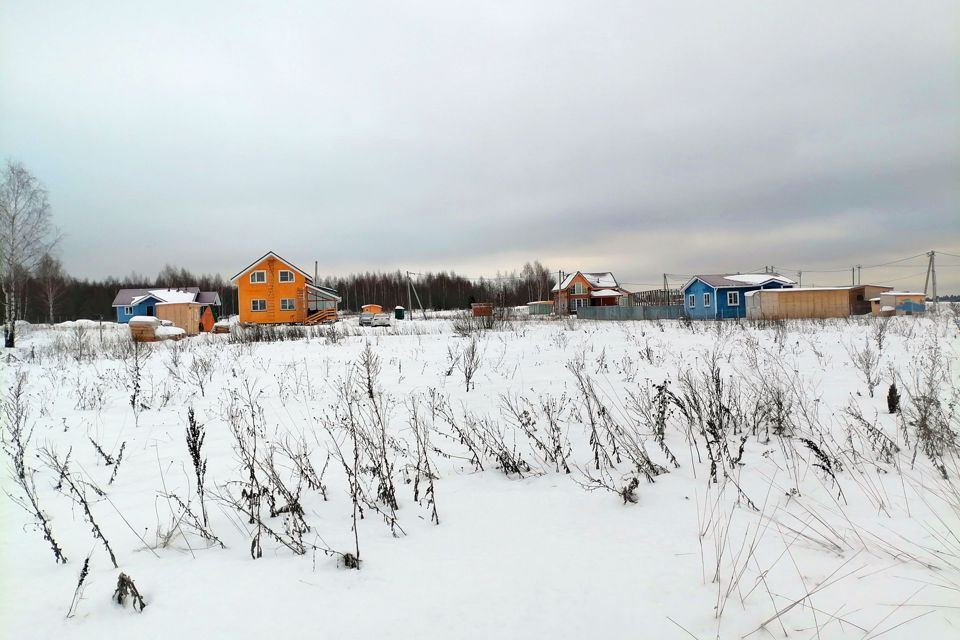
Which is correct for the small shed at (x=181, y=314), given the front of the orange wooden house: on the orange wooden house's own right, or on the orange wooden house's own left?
on the orange wooden house's own right
